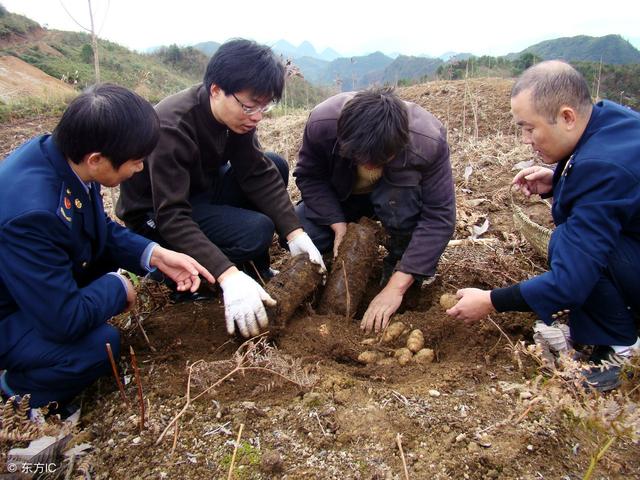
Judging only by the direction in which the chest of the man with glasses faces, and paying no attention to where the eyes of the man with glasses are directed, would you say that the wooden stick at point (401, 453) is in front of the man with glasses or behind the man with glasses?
in front

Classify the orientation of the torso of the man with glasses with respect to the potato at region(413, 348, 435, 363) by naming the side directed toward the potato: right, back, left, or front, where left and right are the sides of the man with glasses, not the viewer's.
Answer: front

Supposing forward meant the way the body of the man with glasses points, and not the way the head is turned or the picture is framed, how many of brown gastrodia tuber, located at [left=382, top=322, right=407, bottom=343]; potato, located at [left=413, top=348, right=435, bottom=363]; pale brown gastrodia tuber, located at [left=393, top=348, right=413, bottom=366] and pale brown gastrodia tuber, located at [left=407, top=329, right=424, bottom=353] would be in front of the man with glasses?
4

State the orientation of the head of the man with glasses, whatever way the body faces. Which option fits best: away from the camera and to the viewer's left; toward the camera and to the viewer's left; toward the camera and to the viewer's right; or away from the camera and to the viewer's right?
toward the camera and to the viewer's right

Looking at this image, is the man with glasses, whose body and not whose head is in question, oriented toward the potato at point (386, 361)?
yes

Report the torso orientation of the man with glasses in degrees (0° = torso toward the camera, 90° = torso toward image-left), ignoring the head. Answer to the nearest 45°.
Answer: approximately 315°

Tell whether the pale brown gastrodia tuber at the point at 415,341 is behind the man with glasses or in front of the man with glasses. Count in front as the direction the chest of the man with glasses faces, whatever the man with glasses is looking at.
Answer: in front

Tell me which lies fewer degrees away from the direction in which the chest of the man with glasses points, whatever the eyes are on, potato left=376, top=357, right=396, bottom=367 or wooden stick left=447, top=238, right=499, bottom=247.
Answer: the potato

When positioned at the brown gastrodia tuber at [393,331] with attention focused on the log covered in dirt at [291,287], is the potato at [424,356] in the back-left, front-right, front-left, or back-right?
back-left

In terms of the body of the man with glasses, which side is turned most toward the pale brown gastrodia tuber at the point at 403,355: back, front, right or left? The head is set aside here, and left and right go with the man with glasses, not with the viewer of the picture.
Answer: front

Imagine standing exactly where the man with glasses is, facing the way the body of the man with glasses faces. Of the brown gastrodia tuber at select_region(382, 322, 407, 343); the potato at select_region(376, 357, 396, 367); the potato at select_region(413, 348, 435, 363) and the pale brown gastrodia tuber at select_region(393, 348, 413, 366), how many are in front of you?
4

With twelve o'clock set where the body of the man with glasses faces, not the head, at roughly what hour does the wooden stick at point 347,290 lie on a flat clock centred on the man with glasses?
The wooden stick is roughly at 11 o'clock from the man with glasses.

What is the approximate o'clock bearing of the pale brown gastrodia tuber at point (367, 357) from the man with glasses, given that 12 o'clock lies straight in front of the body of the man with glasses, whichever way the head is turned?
The pale brown gastrodia tuber is roughly at 12 o'clock from the man with glasses.
